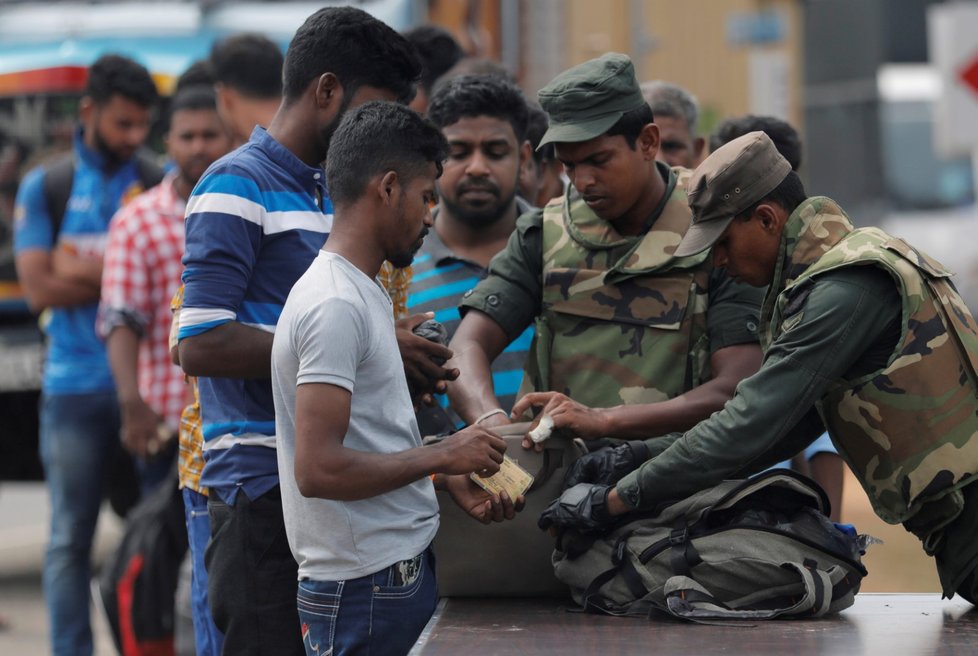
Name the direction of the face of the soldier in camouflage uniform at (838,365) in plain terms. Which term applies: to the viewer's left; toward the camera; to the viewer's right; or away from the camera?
to the viewer's left

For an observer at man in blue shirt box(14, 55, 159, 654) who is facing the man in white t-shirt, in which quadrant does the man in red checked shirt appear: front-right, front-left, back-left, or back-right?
front-left

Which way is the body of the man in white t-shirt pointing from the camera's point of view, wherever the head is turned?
to the viewer's right

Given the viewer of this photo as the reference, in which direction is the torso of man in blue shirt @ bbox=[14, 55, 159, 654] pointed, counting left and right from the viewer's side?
facing the viewer and to the right of the viewer

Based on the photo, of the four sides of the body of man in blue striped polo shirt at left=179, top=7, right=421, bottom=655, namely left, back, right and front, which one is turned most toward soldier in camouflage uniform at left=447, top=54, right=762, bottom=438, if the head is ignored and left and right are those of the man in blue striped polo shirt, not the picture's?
front

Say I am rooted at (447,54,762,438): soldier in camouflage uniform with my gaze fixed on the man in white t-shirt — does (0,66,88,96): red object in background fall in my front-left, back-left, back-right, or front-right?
back-right

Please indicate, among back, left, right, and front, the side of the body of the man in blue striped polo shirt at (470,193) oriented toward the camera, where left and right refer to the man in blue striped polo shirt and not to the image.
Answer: front

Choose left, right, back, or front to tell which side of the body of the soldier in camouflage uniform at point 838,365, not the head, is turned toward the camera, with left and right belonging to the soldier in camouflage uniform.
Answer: left

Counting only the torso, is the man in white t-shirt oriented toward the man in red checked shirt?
no

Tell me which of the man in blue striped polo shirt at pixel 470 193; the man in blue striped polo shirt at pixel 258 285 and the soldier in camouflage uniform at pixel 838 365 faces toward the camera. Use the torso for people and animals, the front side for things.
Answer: the man in blue striped polo shirt at pixel 470 193

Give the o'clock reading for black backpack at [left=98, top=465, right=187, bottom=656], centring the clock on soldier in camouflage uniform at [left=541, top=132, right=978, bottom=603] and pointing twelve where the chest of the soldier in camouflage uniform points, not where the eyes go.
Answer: The black backpack is roughly at 1 o'clock from the soldier in camouflage uniform.

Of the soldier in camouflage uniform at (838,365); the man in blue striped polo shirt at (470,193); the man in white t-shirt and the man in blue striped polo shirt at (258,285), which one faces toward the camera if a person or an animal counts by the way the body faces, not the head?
the man in blue striped polo shirt at (470,193)

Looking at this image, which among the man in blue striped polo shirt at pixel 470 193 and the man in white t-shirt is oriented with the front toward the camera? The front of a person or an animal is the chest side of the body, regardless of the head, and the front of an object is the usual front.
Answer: the man in blue striped polo shirt

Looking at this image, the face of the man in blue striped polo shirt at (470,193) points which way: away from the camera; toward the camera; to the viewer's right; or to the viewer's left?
toward the camera

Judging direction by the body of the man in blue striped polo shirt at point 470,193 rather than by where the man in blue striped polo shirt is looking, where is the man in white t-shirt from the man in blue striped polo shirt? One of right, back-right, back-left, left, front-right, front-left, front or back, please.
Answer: front

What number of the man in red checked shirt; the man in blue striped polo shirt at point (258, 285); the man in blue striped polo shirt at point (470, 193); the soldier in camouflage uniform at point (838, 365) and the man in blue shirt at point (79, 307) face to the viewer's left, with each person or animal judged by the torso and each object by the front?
1

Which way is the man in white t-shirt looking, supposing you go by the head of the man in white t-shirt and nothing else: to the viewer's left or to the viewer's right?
to the viewer's right

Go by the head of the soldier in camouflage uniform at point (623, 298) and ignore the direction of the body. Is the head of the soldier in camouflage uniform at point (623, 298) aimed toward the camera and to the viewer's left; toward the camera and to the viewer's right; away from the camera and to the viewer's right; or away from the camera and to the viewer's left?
toward the camera and to the viewer's left
